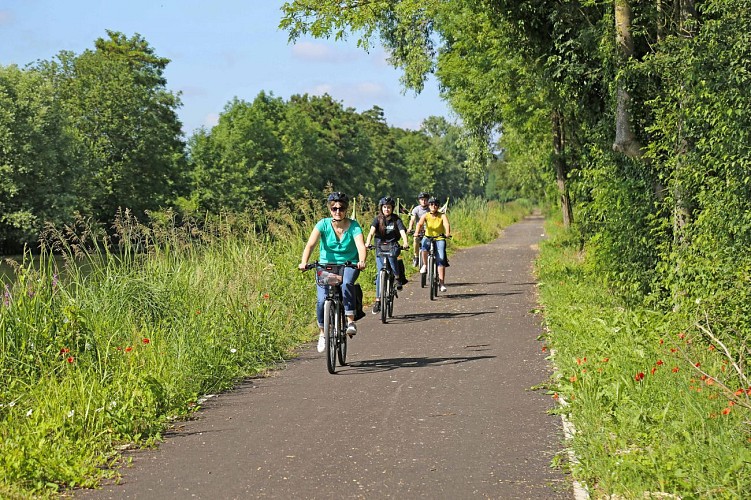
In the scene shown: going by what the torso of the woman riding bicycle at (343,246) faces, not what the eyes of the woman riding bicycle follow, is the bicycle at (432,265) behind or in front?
behind

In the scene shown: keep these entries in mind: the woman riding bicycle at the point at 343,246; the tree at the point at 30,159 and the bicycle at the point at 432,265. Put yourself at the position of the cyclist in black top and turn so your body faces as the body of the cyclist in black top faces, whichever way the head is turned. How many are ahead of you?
1

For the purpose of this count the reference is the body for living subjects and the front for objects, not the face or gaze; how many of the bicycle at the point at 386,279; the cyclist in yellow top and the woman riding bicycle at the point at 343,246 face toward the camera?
3

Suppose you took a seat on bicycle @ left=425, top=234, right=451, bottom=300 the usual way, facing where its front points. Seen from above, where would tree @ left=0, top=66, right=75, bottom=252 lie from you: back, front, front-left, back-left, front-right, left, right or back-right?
back-right

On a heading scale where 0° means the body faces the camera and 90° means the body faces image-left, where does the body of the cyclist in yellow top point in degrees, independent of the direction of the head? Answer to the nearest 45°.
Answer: approximately 0°

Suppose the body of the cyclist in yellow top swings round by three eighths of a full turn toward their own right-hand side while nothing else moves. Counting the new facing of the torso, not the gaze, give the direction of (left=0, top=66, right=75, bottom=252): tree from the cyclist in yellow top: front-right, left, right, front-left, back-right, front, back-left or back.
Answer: front

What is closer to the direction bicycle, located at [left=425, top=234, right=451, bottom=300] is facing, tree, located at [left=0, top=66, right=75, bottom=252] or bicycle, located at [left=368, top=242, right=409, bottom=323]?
the bicycle

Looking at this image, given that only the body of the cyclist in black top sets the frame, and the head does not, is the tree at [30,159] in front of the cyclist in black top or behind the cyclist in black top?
behind

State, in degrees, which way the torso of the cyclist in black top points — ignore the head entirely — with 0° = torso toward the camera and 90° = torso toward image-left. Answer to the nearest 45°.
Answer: approximately 0°
